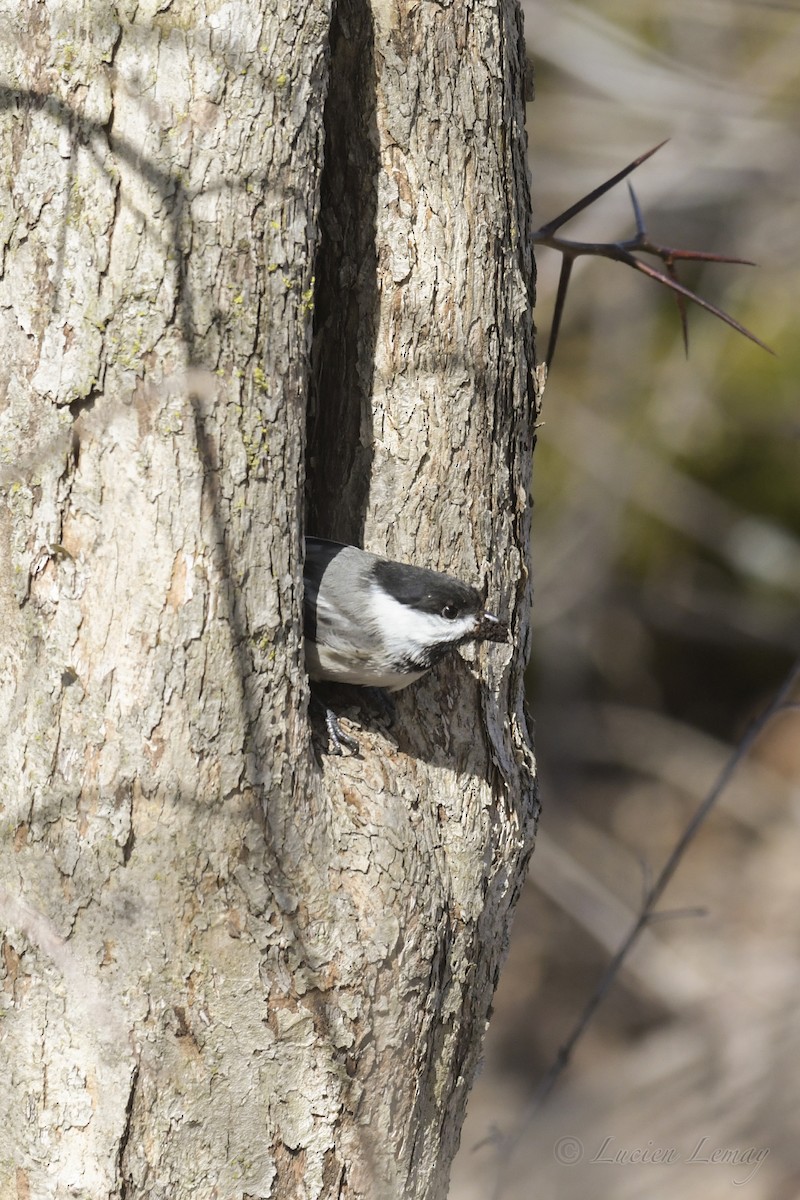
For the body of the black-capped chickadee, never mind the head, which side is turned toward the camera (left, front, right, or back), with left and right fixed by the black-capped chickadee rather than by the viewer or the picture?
right
